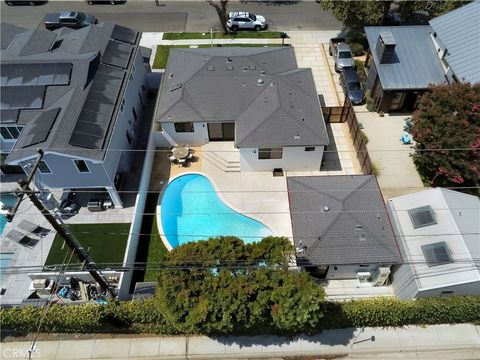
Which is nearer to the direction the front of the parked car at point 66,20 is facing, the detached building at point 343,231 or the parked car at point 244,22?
the parked car

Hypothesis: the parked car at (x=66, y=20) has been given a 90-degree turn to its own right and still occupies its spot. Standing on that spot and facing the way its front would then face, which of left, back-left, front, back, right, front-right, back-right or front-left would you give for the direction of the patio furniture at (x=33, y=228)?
front

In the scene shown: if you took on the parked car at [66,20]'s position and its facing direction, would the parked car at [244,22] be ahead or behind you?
ahead

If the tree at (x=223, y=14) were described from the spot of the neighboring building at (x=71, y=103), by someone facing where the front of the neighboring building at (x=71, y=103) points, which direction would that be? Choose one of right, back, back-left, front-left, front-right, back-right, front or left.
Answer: front-right

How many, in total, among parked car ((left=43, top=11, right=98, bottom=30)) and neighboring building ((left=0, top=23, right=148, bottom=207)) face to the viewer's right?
1

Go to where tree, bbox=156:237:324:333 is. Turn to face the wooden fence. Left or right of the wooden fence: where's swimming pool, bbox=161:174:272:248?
left

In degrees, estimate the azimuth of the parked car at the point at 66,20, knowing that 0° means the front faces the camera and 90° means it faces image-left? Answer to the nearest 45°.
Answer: approximately 270°

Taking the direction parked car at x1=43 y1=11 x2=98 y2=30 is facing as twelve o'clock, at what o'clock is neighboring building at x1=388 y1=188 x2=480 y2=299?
The neighboring building is roughly at 2 o'clock from the parked car.

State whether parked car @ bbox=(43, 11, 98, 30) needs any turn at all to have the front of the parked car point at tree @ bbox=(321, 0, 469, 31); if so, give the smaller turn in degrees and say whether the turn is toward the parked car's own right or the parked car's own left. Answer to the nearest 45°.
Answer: approximately 45° to the parked car's own right

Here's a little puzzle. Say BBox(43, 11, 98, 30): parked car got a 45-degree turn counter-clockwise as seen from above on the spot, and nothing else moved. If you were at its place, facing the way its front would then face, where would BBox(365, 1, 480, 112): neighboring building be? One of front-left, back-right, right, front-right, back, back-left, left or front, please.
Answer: right

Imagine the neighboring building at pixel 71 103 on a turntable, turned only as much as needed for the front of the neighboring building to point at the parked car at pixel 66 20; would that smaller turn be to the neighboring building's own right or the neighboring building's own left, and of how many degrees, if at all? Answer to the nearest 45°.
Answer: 0° — it already faces it

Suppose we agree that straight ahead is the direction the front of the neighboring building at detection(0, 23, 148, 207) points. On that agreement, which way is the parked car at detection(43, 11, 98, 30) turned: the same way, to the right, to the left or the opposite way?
to the right

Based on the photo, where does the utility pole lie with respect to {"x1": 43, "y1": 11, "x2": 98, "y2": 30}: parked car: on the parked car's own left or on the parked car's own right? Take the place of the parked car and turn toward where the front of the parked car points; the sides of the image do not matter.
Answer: on the parked car's own right

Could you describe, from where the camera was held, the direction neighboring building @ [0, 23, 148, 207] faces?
facing away from the viewer

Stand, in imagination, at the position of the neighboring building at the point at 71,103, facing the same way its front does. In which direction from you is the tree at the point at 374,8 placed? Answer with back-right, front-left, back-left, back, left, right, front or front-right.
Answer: right
